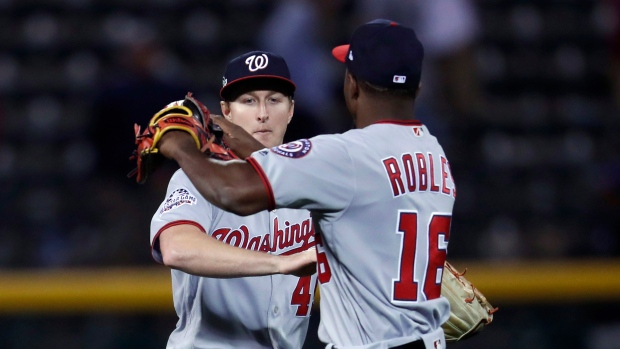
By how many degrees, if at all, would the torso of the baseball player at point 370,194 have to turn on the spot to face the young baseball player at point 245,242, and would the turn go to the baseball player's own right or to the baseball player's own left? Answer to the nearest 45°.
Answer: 0° — they already face them

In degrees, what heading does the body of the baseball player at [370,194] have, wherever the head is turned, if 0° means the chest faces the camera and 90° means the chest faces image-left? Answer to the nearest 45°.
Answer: approximately 135°
